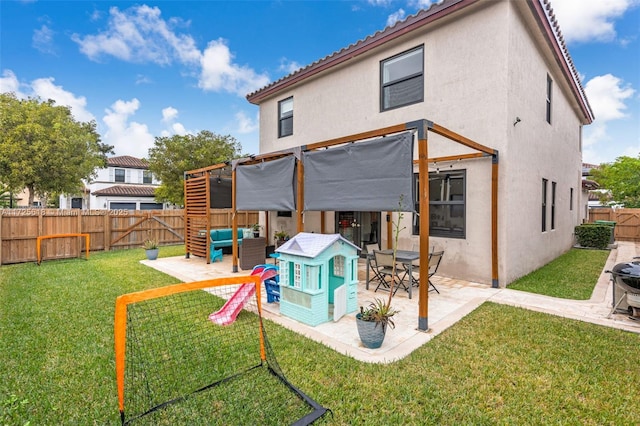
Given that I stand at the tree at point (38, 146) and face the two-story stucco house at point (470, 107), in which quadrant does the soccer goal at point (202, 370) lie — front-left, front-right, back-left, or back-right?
front-right

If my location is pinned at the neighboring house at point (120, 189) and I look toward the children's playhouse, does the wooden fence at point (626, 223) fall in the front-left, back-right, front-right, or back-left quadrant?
front-left

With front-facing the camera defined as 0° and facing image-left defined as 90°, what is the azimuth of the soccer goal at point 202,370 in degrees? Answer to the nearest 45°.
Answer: approximately 135°

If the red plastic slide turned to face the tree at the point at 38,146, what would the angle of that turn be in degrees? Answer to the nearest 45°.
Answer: approximately 90° to its right

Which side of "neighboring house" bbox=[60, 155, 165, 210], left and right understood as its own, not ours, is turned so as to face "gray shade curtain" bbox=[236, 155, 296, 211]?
front

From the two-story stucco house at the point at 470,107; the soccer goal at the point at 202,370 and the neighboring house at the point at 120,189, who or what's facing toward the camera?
the neighboring house

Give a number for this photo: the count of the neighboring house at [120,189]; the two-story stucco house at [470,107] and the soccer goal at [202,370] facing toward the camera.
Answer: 1

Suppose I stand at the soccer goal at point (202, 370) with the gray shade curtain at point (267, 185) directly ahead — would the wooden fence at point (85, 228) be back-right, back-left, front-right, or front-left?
front-left

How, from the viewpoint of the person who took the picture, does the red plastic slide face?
facing the viewer and to the left of the viewer

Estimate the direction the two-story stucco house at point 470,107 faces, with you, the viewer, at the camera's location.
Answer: facing away from the viewer and to the right of the viewer

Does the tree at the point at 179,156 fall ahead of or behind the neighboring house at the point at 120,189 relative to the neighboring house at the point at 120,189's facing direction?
ahead

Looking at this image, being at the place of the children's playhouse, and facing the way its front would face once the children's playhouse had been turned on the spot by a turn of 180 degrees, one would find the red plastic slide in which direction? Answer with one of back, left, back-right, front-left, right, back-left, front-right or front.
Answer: front-left

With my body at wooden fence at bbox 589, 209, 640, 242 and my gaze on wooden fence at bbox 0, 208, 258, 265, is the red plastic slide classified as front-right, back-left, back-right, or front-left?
front-left

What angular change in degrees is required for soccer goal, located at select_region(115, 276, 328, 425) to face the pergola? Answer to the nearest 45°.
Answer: approximately 90° to its right

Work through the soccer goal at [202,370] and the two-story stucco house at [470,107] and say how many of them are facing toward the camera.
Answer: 0

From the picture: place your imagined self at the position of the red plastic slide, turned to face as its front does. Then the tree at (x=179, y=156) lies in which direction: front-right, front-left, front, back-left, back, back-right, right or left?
back-right

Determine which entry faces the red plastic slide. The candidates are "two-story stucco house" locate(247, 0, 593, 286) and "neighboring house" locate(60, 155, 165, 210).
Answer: the neighboring house

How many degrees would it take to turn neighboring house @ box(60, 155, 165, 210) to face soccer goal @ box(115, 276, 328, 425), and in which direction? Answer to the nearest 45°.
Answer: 0° — it already faces it

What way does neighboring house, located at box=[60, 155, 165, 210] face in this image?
toward the camera
